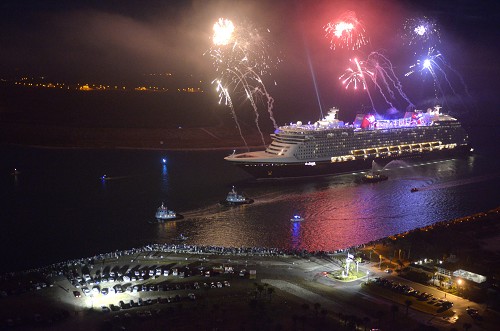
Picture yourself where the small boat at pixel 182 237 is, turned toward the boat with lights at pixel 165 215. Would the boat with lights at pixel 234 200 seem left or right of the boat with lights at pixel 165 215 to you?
right

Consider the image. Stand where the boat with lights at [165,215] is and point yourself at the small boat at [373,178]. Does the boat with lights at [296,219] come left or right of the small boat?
right

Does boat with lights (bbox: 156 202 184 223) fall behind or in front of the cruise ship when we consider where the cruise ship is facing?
in front

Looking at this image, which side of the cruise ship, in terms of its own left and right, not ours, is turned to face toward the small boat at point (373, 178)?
left

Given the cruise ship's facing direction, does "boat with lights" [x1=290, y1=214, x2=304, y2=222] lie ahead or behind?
ahead

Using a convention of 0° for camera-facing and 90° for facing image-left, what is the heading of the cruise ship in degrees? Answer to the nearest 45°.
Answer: approximately 45°

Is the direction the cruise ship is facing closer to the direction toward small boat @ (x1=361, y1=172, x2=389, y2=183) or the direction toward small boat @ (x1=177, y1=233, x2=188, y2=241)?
the small boat @ (x1=177, y1=233, x2=188, y2=241)

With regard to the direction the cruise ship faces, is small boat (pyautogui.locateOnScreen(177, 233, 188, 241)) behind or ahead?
ahead

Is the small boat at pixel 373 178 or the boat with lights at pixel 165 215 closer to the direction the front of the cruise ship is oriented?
the boat with lights
